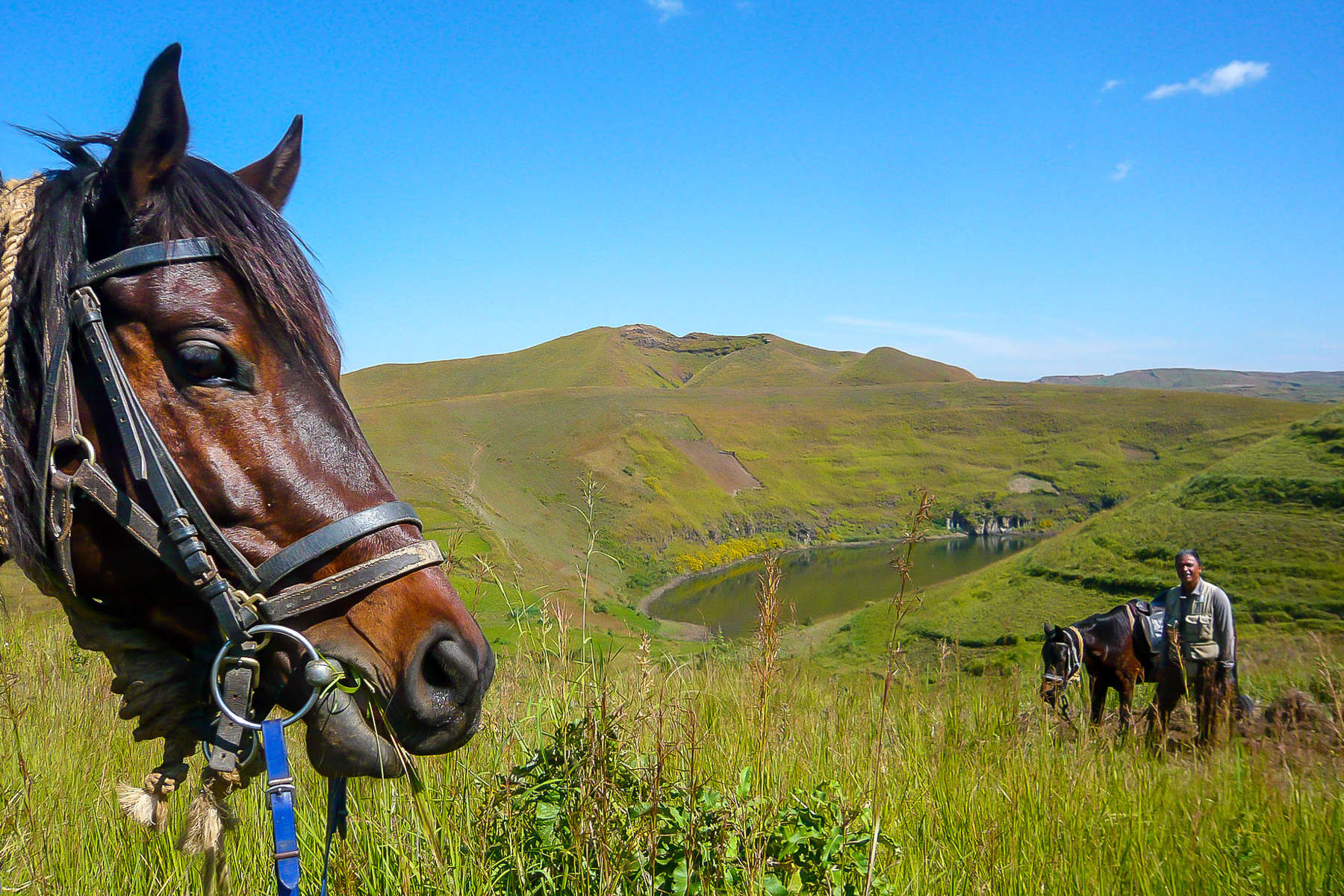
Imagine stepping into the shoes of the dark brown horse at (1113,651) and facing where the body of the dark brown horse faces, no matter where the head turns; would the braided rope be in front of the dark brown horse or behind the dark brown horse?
in front

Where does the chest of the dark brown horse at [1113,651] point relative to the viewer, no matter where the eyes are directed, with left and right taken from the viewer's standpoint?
facing the viewer and to the left of the viewer

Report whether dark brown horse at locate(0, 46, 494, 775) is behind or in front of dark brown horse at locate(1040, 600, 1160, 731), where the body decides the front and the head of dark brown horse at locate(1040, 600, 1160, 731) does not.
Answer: in front
